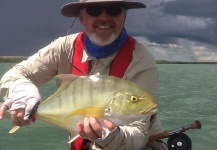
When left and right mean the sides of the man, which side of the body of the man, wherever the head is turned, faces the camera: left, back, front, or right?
front

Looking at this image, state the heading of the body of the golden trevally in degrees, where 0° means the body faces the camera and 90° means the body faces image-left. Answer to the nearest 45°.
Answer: approximately 270°

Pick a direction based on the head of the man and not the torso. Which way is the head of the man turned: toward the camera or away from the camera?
toward the camera
